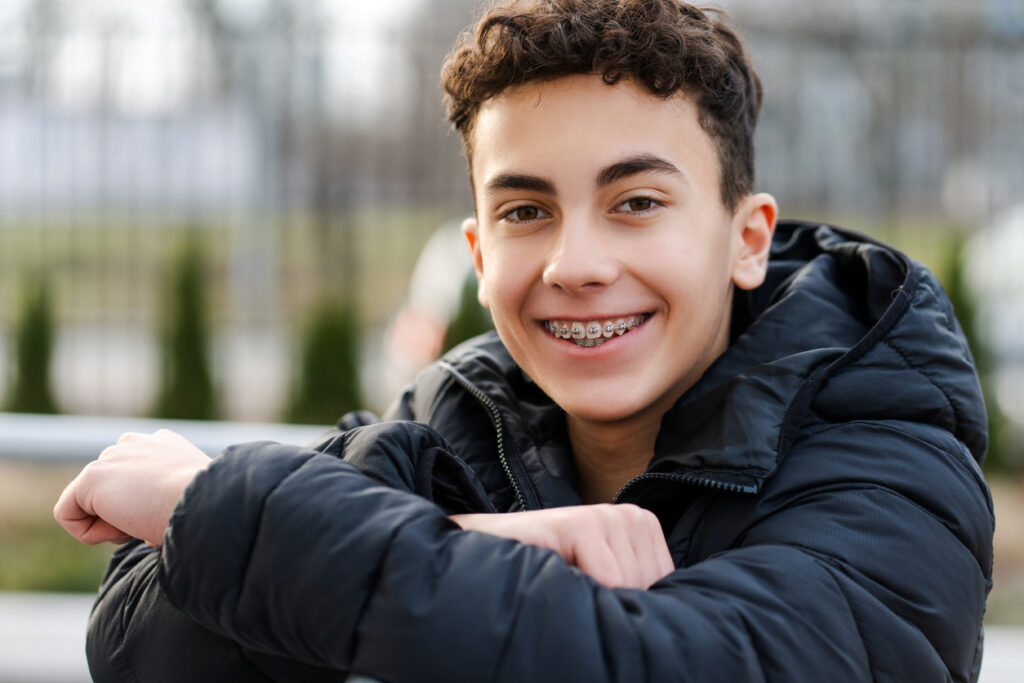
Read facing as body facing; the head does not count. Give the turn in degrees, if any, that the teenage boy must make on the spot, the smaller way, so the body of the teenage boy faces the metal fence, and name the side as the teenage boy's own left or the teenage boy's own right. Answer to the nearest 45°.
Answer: approximately 135° to the teenage boy's own right

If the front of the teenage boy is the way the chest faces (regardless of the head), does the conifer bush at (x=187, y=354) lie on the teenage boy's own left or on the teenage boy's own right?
on the teenage boy's own right

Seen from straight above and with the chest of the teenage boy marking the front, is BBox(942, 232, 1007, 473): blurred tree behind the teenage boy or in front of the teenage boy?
behind

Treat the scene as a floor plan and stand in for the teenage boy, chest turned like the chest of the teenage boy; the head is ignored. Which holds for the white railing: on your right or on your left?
on your right

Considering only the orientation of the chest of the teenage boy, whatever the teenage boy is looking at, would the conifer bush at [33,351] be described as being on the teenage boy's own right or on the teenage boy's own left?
on the teenage boy's own right

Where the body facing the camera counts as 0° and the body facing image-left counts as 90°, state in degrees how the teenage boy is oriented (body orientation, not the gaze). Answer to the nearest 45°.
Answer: approximately 45°

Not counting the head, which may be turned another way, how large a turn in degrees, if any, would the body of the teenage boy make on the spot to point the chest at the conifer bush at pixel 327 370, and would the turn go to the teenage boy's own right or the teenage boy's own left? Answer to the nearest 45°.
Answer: approximately 135° to the teenage boy's own right

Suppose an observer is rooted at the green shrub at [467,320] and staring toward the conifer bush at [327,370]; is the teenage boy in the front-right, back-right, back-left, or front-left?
back-left

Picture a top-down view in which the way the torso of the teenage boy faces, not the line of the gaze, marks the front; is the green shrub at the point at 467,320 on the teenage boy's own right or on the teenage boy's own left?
on the teenage boy's own right
